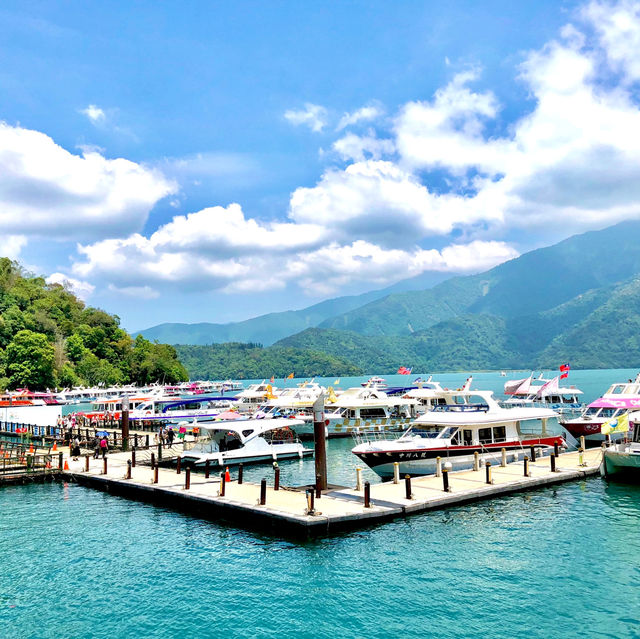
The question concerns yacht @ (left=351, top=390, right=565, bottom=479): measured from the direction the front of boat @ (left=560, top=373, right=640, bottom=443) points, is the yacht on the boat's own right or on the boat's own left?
on the boat's own left

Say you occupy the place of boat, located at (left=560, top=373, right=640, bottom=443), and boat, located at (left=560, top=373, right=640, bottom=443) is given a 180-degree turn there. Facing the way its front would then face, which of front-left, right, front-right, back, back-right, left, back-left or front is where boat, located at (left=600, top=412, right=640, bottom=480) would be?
right

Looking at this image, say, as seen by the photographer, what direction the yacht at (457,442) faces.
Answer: facing the viewer and to the left of the viewer

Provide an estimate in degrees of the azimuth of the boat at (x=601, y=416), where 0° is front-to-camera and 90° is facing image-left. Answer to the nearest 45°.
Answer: approximately 90°

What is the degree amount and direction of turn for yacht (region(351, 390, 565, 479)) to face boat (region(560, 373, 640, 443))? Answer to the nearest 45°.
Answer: approximately 180°

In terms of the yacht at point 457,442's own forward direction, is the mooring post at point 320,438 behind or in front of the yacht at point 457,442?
in front

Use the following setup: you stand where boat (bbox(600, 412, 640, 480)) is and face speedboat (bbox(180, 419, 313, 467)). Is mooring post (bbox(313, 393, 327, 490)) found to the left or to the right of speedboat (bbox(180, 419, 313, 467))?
left
